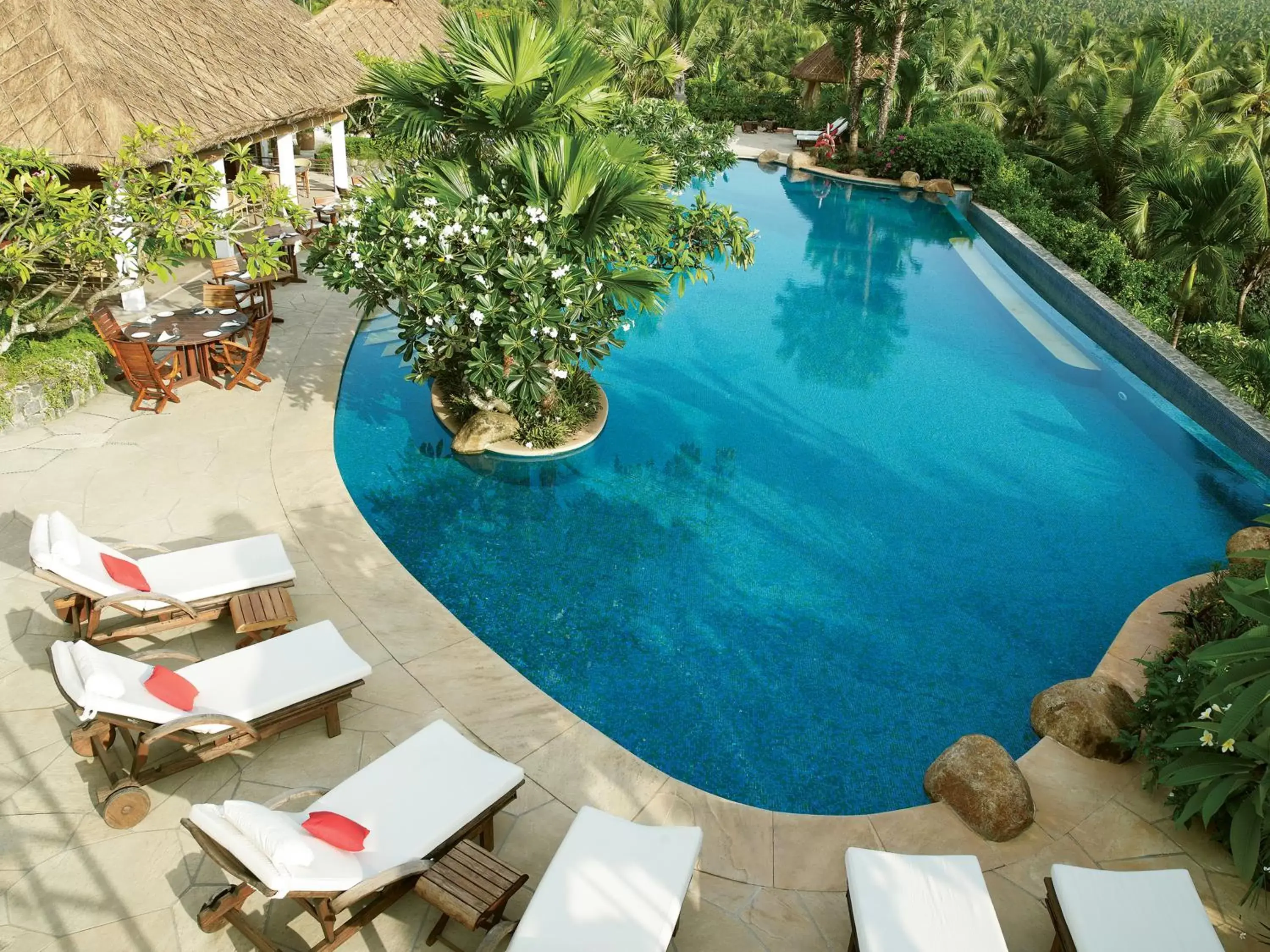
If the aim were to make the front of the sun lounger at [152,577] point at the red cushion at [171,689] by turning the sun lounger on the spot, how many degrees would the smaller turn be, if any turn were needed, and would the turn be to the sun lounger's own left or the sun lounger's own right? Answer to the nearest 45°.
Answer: approximately 90° to the sun lounger's own right

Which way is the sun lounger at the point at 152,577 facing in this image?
to the viewer's right

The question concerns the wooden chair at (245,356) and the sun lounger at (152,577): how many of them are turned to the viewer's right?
1

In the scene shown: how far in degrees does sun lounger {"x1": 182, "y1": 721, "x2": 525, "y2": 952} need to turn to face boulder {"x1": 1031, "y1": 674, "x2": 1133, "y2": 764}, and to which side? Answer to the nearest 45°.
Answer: approximately 45° to its right

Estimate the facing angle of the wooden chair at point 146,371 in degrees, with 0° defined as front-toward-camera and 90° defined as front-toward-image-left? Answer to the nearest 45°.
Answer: approximately 225°

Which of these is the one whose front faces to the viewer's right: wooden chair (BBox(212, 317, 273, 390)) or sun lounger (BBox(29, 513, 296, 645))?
the sun lounger

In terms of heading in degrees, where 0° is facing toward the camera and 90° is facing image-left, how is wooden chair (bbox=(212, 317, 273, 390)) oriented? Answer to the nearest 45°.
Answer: approximately 135°

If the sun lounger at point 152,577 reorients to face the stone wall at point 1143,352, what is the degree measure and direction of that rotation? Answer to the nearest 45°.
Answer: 0° — it already faces it

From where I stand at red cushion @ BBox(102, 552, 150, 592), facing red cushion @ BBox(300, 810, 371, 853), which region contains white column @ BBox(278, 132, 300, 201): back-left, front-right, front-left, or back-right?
back-left

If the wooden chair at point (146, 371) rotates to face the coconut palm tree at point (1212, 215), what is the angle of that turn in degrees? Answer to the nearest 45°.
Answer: approximately 45° to its right

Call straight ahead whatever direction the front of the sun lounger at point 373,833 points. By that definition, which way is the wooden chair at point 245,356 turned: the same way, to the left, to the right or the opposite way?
to the left

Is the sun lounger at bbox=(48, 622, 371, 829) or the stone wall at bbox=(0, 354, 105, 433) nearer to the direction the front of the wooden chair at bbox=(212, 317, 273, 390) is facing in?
the stone wall

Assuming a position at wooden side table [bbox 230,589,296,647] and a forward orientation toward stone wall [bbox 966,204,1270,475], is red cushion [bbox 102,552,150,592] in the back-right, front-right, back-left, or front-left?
back-left
